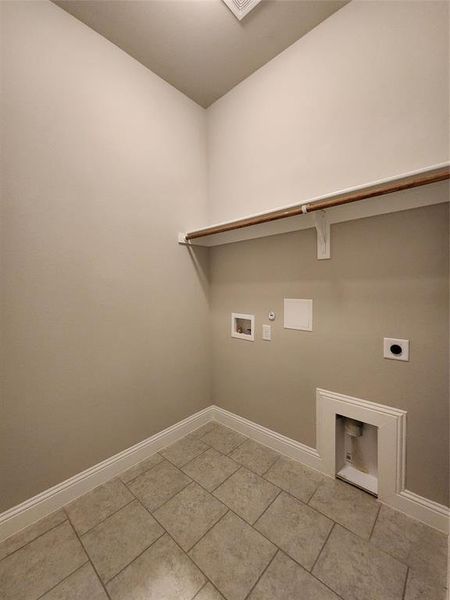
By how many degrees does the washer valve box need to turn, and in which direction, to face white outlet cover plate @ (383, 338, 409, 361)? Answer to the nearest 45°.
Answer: approximately 90° to its left

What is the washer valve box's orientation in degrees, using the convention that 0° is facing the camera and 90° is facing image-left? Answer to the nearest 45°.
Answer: approximately 45°
